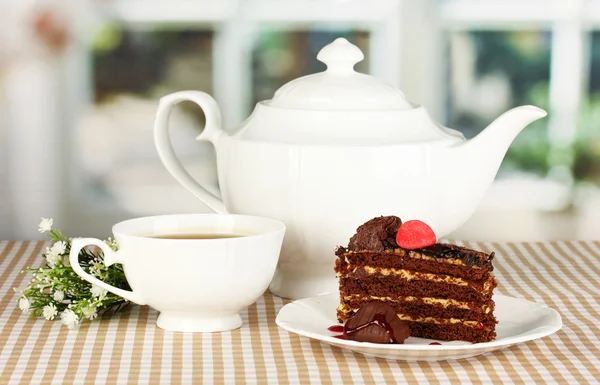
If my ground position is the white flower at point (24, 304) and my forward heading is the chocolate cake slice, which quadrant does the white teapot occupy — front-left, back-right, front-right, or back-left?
front-left

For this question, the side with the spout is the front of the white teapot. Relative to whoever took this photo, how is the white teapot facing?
facing to the right of the viewer

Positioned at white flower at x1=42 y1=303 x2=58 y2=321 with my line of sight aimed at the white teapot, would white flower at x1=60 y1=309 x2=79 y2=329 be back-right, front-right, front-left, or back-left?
front-right
